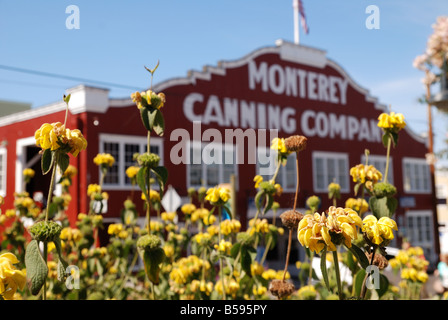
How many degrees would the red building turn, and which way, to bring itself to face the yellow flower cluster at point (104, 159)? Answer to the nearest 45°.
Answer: approximately 45° to its right

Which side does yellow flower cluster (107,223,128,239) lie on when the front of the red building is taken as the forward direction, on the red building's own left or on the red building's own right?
on the red building's own right

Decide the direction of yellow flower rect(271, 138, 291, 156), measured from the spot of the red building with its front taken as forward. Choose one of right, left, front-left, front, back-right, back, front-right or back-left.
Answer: front-right

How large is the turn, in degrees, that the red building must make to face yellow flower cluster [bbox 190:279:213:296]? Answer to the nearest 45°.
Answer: approximately 45° to its right

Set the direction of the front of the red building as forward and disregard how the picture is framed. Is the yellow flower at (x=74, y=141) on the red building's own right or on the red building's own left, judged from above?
on the red building's own right

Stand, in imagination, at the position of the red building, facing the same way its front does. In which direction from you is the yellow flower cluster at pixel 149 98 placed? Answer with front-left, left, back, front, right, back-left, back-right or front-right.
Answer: front-right

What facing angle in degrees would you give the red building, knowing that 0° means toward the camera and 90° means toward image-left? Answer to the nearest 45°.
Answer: approximately 315°
